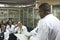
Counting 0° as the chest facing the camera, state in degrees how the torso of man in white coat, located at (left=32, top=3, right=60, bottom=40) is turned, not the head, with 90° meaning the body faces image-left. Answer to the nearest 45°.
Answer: approximately 135°
